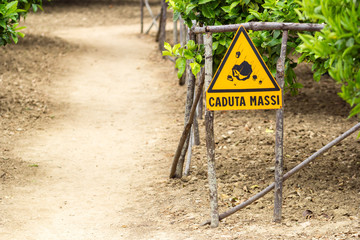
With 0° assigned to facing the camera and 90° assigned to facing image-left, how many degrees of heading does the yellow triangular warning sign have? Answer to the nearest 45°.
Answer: approximately 0°

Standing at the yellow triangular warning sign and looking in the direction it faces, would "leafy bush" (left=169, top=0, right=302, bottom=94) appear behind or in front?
behind
